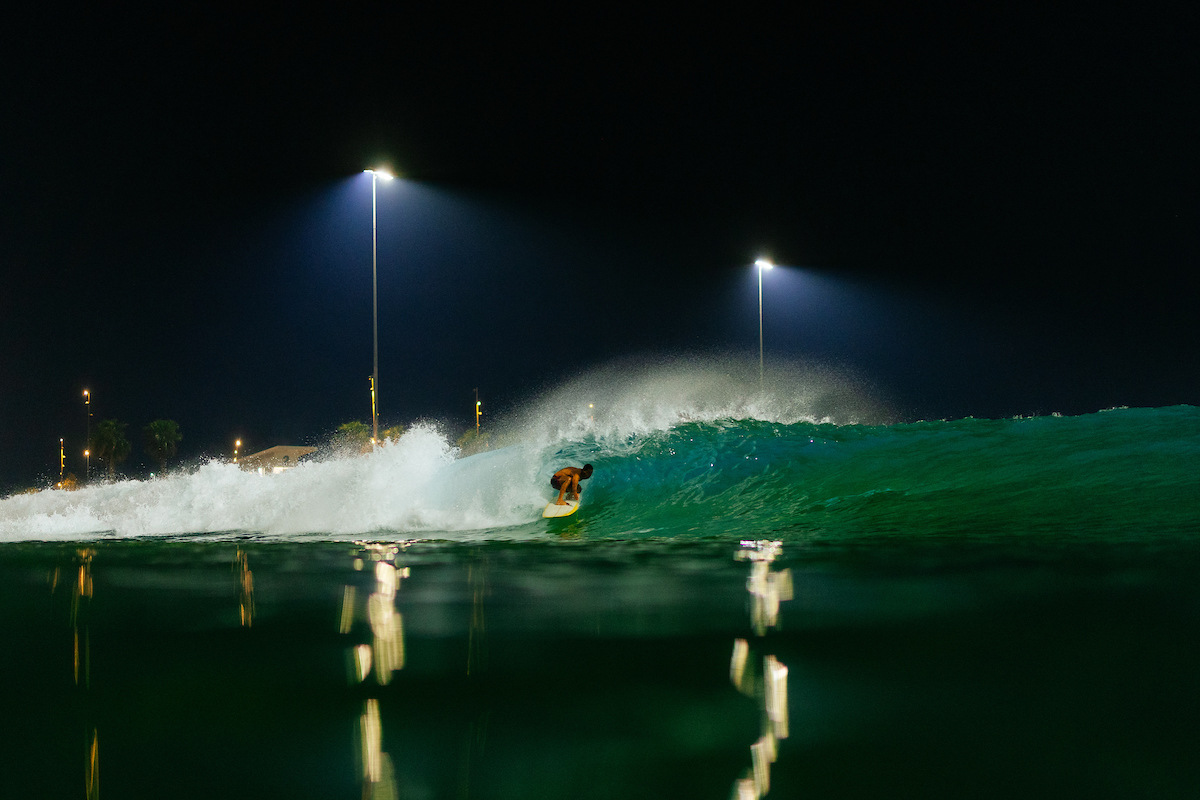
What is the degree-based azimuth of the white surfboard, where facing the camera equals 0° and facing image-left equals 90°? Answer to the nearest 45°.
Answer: approximately 270°

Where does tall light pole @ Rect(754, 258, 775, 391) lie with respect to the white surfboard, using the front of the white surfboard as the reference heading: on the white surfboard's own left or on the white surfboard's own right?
on the white surfboard's own left
